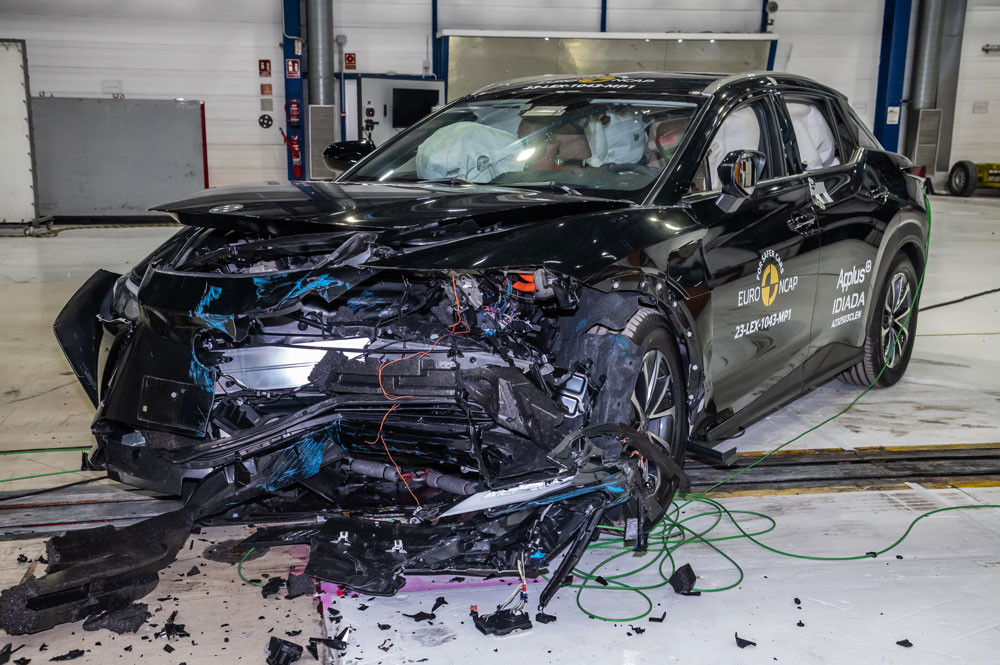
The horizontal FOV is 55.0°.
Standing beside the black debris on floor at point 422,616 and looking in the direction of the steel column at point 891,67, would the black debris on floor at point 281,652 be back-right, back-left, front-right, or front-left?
back-left

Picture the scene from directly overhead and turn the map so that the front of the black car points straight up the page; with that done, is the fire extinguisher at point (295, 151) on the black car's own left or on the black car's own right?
on the black car's own right

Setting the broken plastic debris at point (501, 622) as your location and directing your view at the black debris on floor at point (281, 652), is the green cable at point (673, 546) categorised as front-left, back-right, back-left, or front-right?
back-right

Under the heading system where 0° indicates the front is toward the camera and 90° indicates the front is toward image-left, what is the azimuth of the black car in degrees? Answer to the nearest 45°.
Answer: approximately 45°

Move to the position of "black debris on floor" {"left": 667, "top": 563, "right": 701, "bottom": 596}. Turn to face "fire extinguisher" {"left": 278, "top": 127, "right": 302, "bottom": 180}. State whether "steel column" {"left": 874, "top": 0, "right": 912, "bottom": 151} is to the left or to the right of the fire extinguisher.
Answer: right
